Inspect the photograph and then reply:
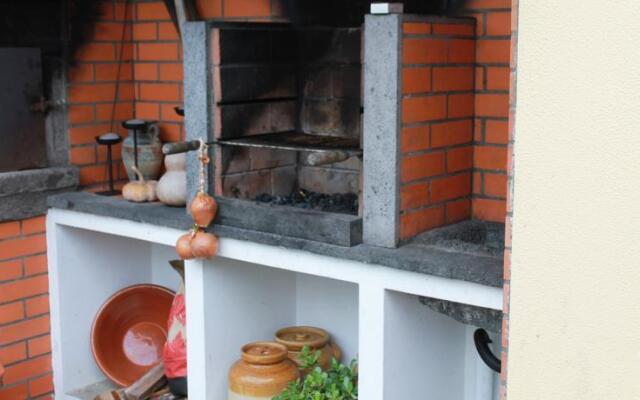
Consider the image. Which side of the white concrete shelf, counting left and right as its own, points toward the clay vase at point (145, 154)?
right
